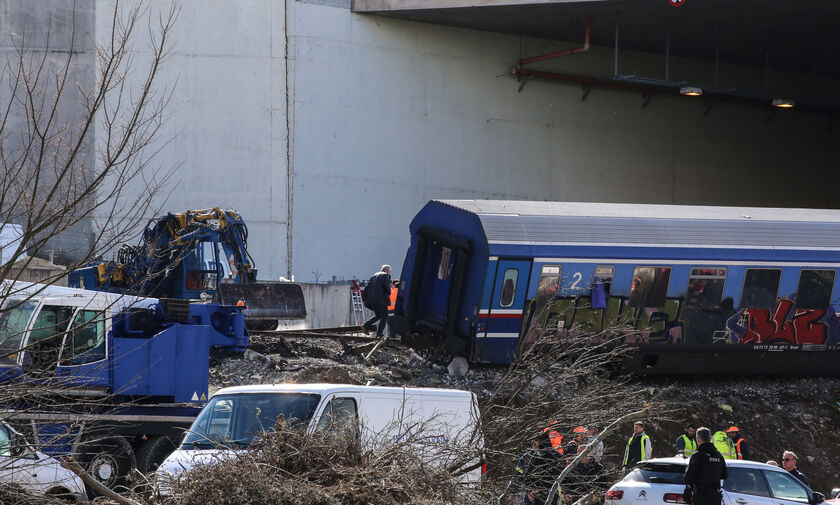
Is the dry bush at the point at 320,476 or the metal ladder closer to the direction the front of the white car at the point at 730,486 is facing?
the metal ladder

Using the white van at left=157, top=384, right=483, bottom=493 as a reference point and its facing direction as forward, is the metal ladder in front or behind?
behind

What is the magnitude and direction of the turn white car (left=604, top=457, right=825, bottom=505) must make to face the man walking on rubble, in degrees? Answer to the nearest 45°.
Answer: approximately 90° to its left

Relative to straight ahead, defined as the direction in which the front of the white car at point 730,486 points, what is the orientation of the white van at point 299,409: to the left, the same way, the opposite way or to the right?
the opposite way

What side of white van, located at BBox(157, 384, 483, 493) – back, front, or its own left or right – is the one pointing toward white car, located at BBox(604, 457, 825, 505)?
back

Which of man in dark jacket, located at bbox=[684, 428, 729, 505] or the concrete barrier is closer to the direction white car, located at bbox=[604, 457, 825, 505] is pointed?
the concrete barrier

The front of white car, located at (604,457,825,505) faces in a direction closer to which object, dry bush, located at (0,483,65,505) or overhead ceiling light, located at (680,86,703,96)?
the overhead ceiling light

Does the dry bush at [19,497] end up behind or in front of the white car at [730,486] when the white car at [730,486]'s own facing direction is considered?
behind

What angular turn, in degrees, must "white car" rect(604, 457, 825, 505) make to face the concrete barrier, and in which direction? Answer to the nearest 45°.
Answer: approximately 90° to its left

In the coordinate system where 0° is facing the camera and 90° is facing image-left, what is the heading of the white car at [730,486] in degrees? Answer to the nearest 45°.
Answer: approximately 225°

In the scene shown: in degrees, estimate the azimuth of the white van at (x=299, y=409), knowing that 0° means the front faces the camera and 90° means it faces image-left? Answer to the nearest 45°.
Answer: approximately 45°

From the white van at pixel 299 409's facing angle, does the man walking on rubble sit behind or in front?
behind

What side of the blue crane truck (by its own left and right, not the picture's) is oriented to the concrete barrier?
back
